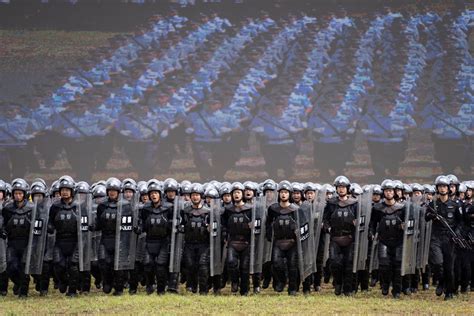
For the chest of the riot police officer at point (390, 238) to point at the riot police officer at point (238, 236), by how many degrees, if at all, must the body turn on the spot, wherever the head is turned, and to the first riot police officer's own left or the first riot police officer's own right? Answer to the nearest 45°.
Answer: approximately 90° to the first riot police officer's own right

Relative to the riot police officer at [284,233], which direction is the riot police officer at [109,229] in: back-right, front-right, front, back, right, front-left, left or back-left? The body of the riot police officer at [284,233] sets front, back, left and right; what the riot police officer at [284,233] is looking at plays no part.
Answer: right

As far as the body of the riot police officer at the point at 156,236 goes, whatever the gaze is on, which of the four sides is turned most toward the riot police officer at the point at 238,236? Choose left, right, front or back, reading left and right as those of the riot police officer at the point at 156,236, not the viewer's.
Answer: left

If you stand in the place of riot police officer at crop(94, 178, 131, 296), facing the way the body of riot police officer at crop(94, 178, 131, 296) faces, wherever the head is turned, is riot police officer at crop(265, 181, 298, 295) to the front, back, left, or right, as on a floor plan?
left

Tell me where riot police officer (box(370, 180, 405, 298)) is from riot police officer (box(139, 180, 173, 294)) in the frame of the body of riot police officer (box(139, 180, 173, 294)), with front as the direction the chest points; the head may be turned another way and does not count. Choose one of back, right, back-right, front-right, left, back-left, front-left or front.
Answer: left

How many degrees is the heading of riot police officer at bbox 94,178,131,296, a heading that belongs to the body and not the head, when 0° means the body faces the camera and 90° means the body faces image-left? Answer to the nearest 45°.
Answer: approximately 0°

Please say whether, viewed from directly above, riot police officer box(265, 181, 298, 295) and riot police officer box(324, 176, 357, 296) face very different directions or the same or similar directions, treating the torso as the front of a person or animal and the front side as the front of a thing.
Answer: same or similar directions

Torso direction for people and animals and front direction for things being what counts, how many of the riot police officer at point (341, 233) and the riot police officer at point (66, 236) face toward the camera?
2

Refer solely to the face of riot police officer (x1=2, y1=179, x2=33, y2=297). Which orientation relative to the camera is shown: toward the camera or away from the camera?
toward the camera

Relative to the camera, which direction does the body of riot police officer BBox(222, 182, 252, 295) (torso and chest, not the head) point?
toward the camera

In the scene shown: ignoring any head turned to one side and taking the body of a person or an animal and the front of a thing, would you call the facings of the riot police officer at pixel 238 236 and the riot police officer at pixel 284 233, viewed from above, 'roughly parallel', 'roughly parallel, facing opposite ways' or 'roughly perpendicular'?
roughly parallel

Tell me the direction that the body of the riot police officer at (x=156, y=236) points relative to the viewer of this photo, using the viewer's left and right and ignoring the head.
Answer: facing the viewer

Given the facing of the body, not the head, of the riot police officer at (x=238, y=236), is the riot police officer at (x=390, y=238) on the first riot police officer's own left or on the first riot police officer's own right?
on the first riot police officer's own left

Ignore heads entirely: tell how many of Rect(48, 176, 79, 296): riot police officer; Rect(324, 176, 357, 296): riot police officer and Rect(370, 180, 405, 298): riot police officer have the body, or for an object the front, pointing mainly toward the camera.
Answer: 3

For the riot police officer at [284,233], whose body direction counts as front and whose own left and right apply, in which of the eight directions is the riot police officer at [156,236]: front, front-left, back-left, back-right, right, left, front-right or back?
right

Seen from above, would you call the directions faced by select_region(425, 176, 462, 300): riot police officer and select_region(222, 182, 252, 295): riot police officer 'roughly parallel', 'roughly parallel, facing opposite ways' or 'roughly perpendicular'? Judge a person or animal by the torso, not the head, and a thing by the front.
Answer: roughly parallel
